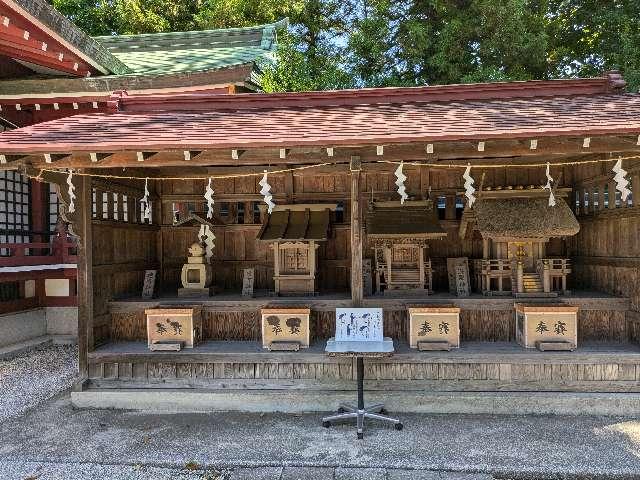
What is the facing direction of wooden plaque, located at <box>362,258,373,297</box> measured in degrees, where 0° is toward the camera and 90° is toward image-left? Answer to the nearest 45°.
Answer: approximately 0°

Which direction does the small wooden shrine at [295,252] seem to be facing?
toward the camera

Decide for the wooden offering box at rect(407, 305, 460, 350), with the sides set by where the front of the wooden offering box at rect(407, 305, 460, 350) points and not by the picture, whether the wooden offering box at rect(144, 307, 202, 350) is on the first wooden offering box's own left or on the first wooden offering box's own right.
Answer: on the first wooden offering box's own right

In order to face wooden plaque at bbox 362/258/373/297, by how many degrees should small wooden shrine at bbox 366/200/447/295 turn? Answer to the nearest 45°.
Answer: approximately 135° to its right

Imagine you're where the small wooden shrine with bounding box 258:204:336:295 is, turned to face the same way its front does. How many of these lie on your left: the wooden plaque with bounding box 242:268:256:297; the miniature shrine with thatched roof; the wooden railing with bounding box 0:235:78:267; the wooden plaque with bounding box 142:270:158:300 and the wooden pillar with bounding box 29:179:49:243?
1

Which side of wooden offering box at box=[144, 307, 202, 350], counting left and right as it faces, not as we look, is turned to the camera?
front

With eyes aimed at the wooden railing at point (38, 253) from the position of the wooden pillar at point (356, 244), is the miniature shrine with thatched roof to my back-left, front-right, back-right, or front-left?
back-right

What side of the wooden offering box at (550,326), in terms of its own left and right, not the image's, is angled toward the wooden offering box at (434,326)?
right

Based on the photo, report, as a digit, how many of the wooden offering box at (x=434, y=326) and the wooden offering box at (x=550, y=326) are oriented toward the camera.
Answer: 2

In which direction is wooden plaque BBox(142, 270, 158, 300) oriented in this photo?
toward the camera

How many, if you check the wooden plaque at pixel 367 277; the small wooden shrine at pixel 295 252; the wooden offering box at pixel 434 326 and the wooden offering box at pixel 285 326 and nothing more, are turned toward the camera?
4

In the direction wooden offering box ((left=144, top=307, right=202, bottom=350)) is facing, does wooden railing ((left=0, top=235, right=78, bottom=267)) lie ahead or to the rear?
to the rear

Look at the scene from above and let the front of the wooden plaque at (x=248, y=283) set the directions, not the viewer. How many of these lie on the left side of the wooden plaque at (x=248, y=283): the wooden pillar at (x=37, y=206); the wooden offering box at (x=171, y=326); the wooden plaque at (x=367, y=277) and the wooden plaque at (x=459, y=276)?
2

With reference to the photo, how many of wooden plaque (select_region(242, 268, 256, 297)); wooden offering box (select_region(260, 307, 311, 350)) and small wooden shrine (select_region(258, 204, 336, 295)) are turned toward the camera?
3
